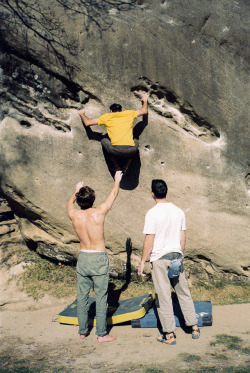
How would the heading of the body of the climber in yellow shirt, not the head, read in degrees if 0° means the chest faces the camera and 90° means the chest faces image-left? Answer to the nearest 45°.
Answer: approximately 180°

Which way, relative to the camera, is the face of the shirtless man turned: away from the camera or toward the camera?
away from the camera
